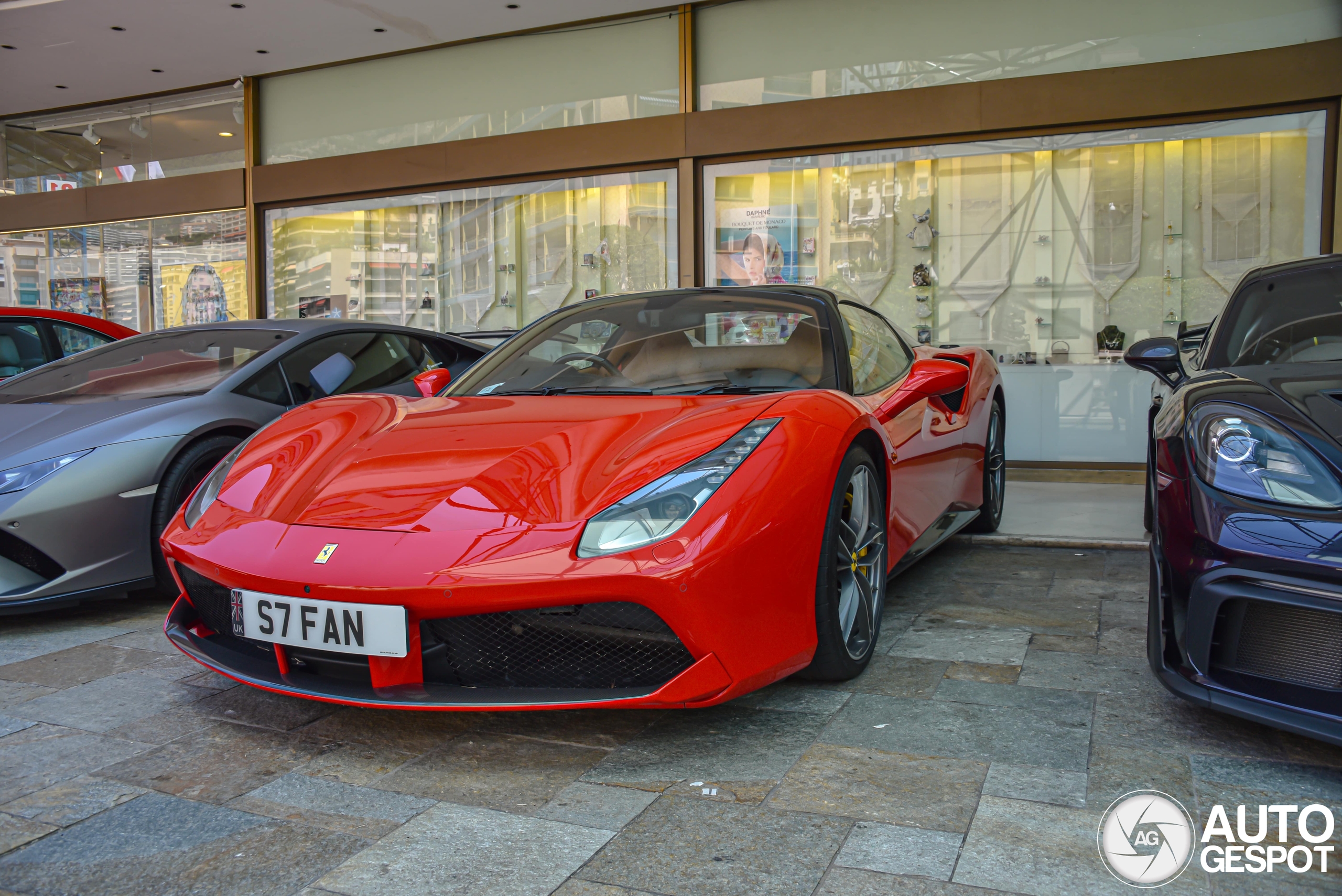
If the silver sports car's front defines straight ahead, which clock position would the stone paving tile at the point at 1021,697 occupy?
The stone paving tile is roughly at 9 o'clock from the silver sports car.

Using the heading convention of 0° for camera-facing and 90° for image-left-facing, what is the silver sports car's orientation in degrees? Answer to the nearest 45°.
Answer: approximately 45°

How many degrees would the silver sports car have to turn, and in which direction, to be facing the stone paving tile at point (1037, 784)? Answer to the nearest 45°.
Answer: approximately 90° to its left

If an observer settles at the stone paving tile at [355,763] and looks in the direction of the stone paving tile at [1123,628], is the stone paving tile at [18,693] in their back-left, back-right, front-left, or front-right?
back-left

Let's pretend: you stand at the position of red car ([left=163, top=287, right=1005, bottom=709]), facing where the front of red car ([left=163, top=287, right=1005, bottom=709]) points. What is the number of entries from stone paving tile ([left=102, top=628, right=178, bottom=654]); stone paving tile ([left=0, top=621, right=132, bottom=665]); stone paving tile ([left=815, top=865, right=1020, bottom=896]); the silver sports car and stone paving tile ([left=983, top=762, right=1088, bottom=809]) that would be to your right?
3

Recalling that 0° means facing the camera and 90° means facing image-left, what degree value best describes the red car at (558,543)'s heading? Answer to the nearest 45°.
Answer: approximately 45°

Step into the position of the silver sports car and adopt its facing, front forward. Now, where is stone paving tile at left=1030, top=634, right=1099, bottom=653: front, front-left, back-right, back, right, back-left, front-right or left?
left

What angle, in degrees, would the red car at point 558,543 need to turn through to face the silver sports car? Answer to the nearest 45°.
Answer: approximately 90° to its right

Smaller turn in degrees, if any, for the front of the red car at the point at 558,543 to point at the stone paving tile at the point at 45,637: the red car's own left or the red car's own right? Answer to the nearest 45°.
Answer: approximately 90° to the red car's own right
